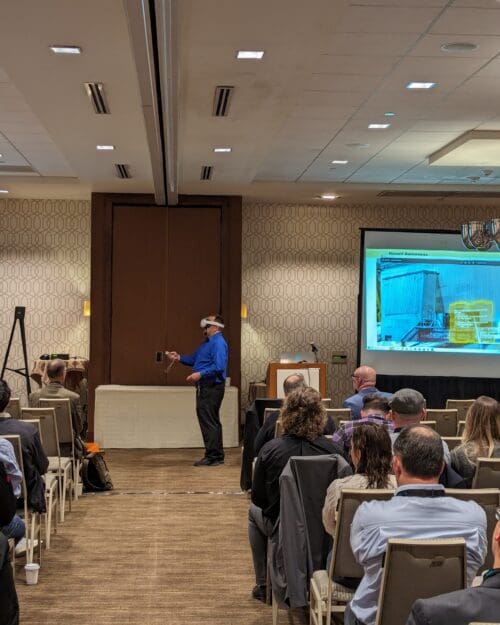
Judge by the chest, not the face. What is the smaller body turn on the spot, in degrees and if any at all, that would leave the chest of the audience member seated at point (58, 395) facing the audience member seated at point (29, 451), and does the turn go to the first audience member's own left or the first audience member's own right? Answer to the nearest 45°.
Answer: approximately 180°

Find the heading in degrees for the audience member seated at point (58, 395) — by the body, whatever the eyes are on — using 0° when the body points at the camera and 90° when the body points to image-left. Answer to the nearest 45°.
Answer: approximately 180°

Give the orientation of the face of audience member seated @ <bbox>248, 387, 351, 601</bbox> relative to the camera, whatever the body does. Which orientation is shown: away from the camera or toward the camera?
away from the camera

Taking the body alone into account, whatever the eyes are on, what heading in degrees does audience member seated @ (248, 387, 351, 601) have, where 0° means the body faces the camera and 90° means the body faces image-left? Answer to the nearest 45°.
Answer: approximately 180°

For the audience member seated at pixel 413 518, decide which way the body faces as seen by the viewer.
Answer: away from the camera

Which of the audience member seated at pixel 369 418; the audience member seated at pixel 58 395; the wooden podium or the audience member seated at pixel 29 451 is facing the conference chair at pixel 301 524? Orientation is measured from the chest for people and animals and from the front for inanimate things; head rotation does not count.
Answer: the wooden podium

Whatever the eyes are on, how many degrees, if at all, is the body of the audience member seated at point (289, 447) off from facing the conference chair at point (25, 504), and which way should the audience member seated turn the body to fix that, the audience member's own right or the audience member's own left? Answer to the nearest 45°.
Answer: approximately 90° to the audience member's own left

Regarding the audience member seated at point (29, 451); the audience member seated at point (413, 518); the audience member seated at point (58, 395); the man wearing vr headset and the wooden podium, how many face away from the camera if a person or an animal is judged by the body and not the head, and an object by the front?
3

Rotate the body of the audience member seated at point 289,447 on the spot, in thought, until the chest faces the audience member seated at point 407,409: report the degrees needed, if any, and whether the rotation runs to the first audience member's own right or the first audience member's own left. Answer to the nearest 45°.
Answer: approximately 45° to the first audience member's own right

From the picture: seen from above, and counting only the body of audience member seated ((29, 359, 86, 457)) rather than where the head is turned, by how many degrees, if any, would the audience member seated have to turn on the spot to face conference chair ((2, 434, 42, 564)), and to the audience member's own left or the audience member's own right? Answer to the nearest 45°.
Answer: approximately 180°

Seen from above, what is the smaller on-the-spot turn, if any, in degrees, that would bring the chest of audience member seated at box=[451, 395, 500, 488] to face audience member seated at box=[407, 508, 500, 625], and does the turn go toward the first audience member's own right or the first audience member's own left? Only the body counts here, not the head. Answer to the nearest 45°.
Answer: approximately 180°
